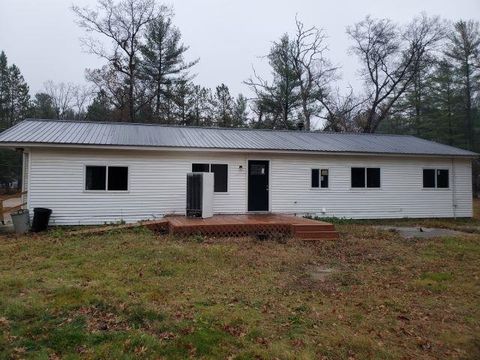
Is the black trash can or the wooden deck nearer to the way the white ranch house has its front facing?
the wooden deck

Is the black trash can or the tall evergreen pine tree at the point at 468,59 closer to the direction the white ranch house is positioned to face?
the black trash can

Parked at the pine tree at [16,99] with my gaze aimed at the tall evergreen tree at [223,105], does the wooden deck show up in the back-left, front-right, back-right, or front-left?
front-right

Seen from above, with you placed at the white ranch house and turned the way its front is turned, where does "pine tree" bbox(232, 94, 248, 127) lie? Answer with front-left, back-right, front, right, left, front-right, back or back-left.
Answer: back

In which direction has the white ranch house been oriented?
toward the camera

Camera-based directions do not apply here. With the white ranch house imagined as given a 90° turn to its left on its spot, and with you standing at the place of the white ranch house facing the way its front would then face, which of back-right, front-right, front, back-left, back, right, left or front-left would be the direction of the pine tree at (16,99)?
back-left

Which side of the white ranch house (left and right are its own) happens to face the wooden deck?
front

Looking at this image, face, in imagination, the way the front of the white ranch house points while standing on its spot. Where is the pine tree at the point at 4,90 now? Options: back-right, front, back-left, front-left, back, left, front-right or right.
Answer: back-right

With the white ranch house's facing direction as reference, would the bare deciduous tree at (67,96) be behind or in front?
behind
